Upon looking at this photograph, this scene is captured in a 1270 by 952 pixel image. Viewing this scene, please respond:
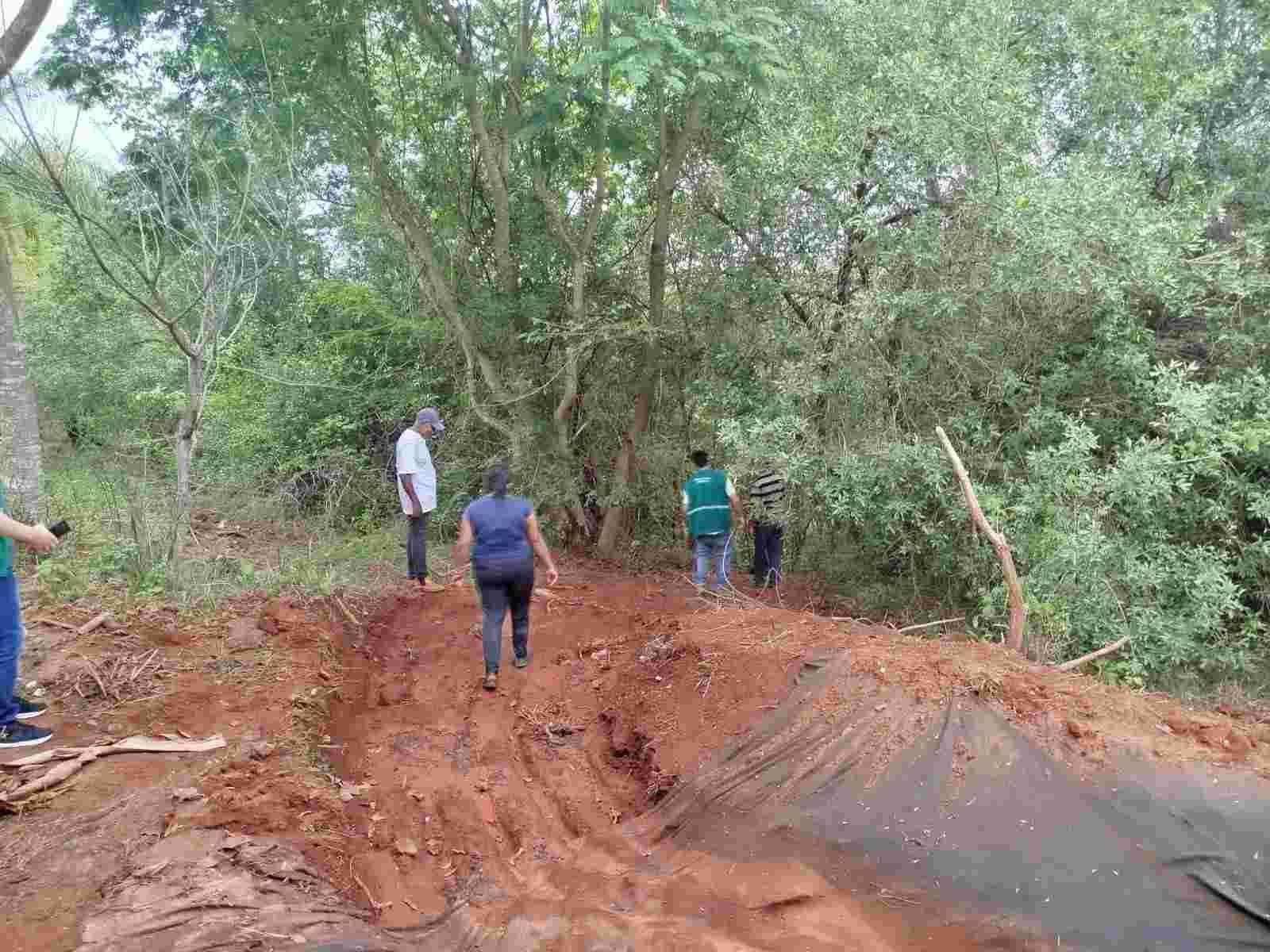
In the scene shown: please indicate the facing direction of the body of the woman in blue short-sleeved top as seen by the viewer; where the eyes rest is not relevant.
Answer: away from the camera

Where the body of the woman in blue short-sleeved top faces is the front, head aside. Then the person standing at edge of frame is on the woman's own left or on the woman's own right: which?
on the woman's own left

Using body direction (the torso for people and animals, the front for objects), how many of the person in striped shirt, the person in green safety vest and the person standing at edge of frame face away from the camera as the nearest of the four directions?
2

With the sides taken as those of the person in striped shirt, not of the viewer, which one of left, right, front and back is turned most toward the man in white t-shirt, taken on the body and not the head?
left

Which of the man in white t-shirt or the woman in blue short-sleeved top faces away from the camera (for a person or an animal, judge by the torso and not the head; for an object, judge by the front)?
the woman in blue short-sleeved top

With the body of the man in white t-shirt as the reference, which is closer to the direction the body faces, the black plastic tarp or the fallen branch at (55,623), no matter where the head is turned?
the black plastic tarp

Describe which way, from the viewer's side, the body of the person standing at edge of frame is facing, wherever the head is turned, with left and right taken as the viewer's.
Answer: facing to the right of the viewer

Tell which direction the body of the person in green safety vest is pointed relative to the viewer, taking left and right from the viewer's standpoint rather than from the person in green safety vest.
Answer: facing away from the viewer

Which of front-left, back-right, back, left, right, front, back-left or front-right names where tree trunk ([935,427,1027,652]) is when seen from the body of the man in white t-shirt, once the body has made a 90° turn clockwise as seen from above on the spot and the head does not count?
front-left

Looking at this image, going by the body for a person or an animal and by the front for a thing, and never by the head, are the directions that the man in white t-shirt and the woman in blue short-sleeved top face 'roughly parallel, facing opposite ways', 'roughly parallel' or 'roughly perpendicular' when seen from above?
roughly perpendicular

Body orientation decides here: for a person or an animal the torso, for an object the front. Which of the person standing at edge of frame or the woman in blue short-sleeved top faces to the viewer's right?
the person standing at edge of frame

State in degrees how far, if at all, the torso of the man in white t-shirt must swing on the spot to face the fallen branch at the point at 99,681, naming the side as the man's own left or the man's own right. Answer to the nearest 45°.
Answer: approximately 135° to the man's own right

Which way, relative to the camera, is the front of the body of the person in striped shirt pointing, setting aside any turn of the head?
away from the camera

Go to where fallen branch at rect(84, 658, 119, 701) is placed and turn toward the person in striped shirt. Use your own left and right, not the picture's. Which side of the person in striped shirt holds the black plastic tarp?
right

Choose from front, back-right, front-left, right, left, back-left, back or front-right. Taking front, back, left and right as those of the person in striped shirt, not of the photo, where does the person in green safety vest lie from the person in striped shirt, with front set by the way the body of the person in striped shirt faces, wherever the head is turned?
back-left

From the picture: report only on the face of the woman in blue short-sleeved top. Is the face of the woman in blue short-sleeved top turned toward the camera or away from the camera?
away from the camera
